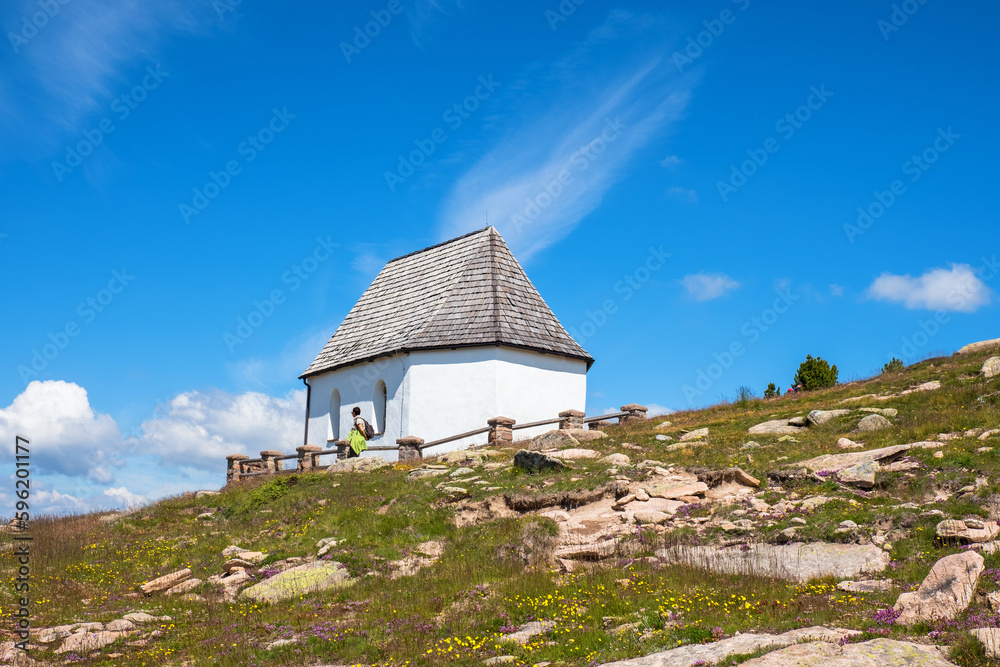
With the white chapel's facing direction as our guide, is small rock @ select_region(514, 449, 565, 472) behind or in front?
behind

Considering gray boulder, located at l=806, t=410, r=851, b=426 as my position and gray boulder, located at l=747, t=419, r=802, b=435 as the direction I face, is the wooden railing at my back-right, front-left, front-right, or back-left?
front-right

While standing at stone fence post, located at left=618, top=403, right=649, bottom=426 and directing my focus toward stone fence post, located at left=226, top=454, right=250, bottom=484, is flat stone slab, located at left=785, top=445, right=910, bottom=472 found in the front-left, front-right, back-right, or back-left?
back-left

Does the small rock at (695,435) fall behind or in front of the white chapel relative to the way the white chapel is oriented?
behind

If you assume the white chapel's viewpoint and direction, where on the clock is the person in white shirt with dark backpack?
The person in white shirt with dark backpack is roughly at 9 o'clock from the white chapel.

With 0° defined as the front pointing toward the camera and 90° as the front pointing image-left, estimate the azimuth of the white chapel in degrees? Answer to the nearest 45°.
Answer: approximately 135°

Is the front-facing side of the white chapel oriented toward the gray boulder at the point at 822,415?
no

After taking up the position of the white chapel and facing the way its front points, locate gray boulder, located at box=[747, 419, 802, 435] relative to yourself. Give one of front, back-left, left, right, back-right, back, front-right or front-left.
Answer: back

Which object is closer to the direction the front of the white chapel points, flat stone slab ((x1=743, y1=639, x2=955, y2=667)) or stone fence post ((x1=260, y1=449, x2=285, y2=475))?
the stone fence post

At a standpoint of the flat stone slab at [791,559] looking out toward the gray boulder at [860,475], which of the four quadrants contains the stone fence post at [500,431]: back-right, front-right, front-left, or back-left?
front-left

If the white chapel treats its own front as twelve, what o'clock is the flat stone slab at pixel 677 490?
The flat stone slab is roughly at 7 o'clock from the white chapel.

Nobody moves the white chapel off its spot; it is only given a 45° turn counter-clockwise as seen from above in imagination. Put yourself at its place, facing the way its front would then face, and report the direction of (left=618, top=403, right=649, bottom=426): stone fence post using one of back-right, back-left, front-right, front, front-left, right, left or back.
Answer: back-left

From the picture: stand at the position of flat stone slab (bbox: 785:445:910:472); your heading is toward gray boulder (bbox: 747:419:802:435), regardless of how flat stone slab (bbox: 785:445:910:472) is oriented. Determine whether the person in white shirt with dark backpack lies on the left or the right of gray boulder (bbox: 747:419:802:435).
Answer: left

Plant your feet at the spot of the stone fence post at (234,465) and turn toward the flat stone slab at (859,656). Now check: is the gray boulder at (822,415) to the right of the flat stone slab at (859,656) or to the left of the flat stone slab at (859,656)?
left

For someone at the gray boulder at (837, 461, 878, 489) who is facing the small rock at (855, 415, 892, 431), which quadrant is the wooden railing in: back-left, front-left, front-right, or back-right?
front-left
